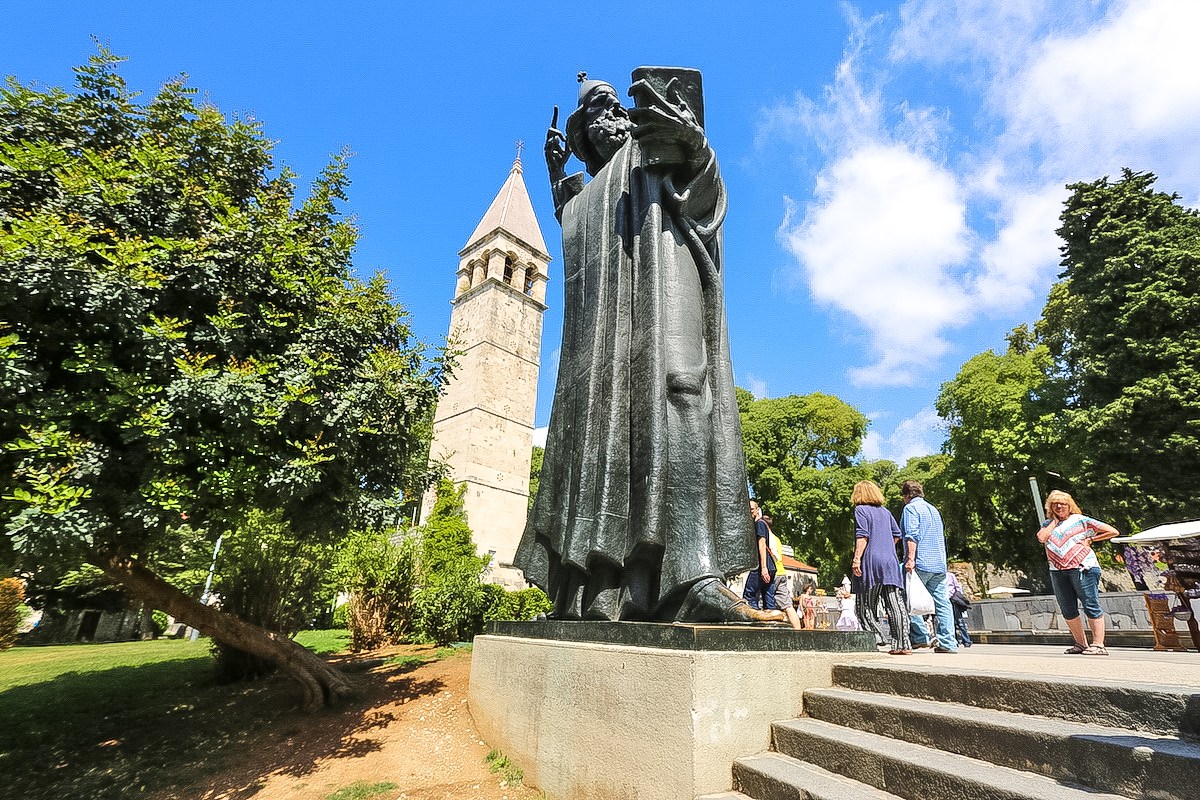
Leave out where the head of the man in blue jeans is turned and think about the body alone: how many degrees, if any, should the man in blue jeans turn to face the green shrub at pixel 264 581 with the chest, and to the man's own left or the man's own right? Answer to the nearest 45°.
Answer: approximately 45° to the man's own left

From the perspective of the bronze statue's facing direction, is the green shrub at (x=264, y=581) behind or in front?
behind

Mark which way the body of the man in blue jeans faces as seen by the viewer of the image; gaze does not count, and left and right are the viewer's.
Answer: facing away from the viewer and to the left of the viewer

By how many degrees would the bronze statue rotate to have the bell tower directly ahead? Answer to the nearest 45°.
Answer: approximately 135° to its left

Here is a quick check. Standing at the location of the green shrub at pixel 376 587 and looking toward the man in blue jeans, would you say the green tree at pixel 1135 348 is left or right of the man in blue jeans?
left

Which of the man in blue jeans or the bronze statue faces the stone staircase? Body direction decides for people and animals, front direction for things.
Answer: the bronze statue

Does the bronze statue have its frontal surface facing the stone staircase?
yes

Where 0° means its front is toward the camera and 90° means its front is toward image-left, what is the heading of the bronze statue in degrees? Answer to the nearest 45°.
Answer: approximately 315°

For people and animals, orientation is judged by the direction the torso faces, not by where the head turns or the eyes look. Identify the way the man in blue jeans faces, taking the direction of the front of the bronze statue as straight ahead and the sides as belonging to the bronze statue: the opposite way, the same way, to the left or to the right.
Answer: the opposite way

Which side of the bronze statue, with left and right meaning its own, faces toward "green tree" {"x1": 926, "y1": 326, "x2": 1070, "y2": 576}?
left
